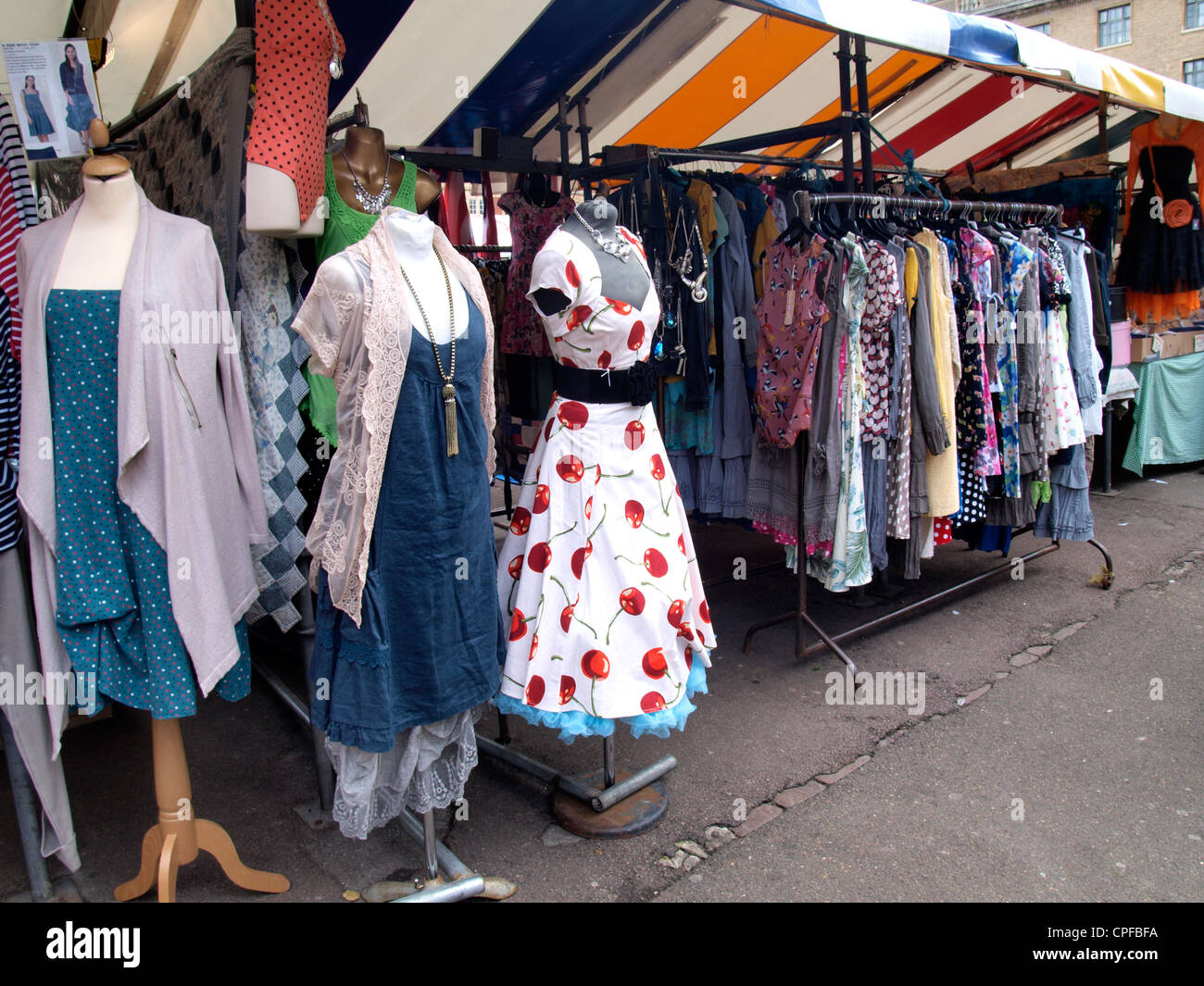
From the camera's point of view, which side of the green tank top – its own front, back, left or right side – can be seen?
front

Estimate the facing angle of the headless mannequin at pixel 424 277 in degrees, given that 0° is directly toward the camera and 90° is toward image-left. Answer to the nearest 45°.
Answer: approximately 315°

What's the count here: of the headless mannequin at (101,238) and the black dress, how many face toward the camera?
2

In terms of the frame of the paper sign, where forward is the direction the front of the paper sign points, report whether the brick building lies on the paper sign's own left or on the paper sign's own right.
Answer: on the paper sign's own left

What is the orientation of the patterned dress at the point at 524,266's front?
toward the camera

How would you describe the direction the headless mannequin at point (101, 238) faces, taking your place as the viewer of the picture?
facing the viewer
